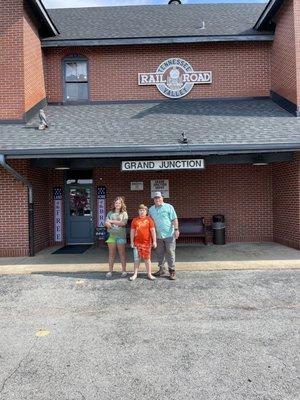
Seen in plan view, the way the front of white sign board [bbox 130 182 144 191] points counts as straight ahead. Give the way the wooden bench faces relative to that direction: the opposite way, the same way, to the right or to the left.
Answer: the same way

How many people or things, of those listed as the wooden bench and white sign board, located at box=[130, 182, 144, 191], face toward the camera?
2

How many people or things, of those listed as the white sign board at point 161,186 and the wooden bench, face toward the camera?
2

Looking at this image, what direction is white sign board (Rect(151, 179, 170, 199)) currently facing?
toward the camera

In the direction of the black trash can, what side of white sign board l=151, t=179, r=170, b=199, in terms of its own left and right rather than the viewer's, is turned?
left

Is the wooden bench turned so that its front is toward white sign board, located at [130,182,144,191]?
no

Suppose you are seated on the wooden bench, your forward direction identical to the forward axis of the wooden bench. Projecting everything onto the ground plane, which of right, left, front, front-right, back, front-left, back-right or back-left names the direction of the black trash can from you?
left

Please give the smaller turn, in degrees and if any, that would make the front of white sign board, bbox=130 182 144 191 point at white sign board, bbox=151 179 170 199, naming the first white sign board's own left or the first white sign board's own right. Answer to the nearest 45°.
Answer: approximately 90° to the first white sign board's own left

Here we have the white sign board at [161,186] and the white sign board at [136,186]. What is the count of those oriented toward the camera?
2

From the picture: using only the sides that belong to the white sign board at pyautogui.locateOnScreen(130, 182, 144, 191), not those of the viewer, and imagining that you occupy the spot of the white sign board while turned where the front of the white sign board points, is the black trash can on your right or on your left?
on your left

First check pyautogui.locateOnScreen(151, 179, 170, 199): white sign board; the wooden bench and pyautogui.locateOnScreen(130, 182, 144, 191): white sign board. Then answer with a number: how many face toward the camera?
3

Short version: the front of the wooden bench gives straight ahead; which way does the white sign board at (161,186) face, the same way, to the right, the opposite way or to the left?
the same way

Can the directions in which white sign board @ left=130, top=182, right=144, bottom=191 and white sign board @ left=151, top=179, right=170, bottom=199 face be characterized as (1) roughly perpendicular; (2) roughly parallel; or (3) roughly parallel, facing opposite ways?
roughly parallel

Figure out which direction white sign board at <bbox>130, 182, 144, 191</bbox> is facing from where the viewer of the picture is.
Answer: facing the viewer
